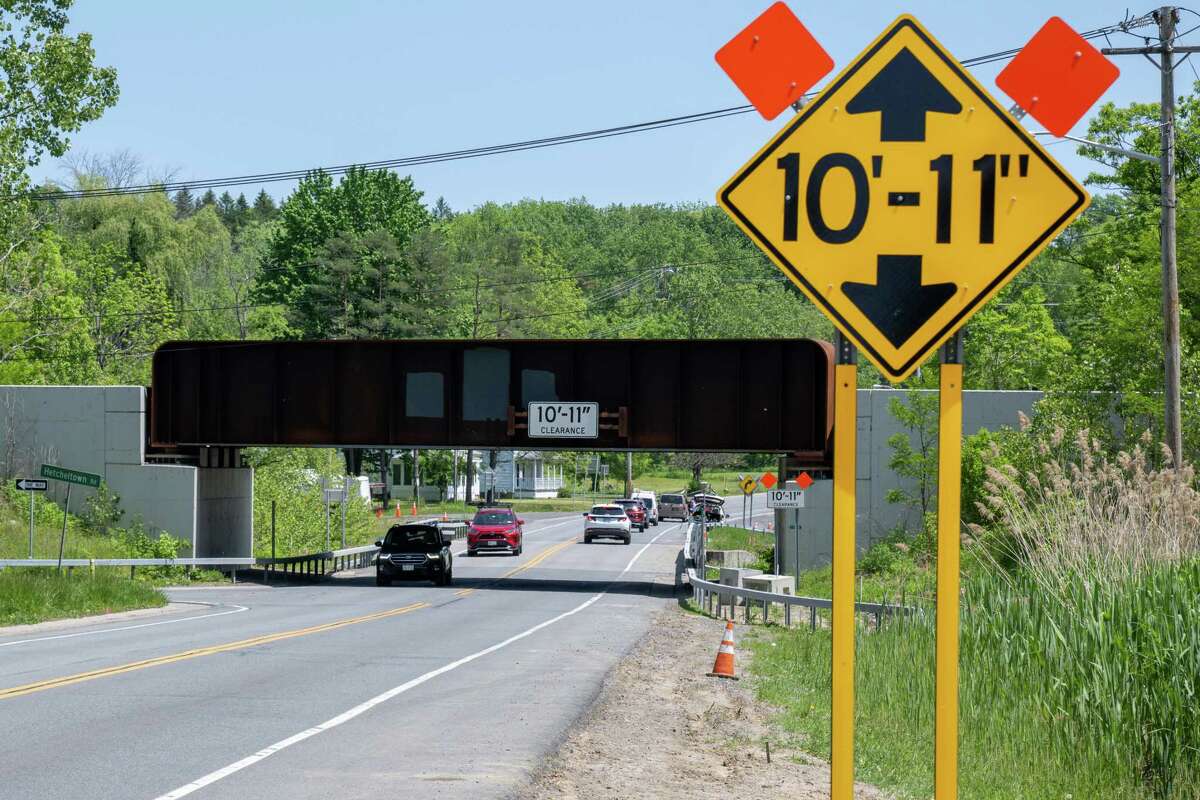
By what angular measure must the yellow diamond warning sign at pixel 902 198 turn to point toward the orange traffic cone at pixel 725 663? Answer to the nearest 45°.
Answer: approximately 180°

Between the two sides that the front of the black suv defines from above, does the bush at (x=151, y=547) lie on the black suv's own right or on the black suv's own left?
on the black suv's own right

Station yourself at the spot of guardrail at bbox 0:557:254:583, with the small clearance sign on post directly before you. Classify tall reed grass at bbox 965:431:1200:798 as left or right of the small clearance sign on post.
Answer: right

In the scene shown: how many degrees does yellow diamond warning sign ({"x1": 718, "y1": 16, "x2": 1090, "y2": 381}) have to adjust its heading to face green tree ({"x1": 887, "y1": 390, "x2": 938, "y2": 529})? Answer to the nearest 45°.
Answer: approximately 180°

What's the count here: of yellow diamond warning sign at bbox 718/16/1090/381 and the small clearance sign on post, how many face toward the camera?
2

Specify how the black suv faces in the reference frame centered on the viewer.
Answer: facing the viewer

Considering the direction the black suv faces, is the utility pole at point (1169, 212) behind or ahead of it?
ahead

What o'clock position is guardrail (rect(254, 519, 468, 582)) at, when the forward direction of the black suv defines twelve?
The guardrail is roughly at 5 o'clock from the black suv.

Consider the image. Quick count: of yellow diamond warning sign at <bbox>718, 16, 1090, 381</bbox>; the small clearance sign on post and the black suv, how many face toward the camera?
3

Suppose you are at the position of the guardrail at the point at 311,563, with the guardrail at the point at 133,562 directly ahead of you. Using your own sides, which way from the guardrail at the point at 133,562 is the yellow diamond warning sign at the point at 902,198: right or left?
left

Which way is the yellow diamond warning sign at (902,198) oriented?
toward the camera
